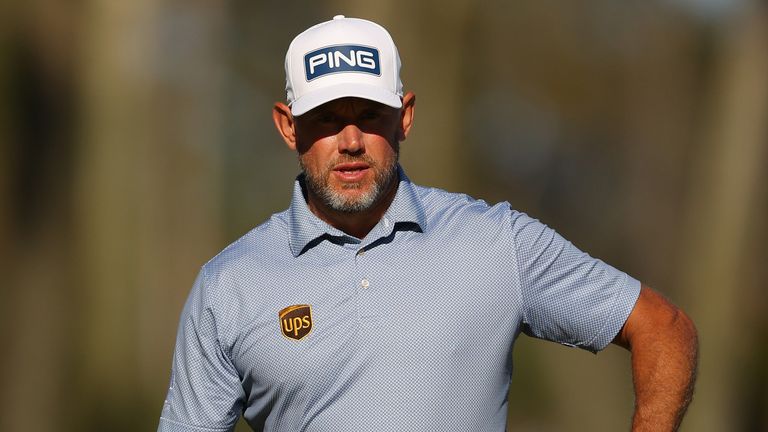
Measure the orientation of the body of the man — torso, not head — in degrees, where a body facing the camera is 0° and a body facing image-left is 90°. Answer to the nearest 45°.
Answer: approximately 0°
